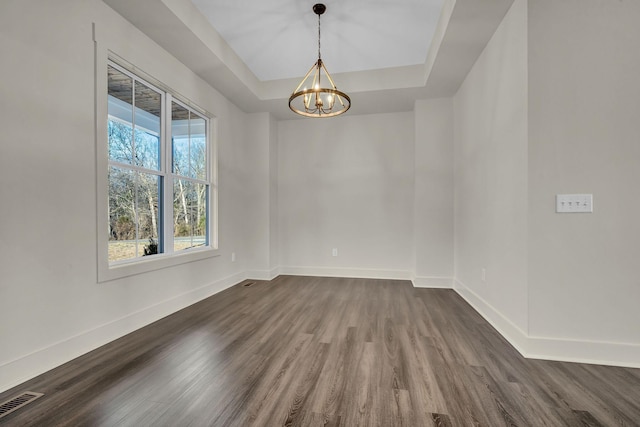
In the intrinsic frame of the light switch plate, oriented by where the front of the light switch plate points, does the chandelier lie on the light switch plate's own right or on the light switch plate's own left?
on the light switch plate's own right

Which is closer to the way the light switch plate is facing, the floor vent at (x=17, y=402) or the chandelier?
the floor vent

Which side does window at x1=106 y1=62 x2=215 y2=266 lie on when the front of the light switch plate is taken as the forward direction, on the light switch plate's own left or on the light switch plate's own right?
on the light switch plate's own right

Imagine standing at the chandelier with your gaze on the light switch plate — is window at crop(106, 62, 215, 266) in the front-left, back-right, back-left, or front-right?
back-right
